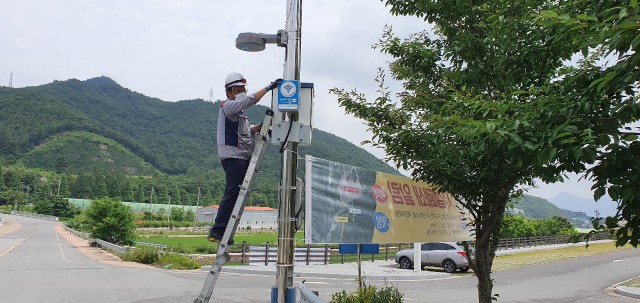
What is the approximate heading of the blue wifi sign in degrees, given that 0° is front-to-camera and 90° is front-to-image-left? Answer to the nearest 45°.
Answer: approximately 0°

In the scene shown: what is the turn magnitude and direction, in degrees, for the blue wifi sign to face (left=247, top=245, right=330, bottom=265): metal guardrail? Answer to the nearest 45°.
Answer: approximately 180°

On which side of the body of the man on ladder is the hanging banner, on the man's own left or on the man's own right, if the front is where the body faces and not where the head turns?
on the man's own left

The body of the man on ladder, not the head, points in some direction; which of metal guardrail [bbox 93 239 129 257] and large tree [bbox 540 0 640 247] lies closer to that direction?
the large tree

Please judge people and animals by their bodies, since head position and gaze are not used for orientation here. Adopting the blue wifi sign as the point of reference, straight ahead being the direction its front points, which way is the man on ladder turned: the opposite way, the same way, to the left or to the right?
to the left

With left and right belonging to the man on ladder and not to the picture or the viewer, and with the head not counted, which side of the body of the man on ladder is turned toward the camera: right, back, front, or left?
right

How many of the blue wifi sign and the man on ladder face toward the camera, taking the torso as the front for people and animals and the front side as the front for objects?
1

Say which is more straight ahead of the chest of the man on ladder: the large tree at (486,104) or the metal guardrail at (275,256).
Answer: the large tree

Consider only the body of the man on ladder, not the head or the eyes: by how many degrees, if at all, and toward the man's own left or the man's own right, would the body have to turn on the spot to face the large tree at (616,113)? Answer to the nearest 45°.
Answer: approximately 45° to the man's own right

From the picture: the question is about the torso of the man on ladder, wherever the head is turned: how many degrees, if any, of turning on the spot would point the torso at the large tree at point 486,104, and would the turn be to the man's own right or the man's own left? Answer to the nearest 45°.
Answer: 0° — they already face it
